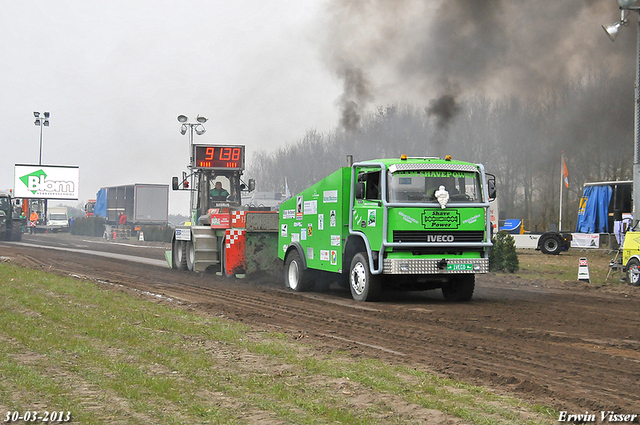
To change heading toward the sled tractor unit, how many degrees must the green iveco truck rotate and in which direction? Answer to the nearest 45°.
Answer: approximately 180°

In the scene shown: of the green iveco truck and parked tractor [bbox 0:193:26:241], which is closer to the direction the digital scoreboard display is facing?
the green iveco truck

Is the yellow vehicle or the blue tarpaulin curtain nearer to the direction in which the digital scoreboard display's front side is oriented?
the yellow vehicle

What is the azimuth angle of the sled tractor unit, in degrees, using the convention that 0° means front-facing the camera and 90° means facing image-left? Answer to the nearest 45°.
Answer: approximately 315°

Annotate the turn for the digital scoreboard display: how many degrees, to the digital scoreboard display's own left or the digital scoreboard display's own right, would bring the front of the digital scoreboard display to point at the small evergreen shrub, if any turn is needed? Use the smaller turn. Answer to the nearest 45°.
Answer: approximately 90° to the digital scoreboard display's own left

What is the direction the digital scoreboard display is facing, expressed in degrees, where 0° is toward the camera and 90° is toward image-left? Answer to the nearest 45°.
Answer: approximately 0°

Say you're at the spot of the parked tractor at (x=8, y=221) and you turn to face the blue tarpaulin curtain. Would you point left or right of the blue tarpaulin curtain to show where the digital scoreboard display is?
right

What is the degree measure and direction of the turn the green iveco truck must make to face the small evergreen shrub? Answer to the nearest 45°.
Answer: approximately 135° to its left
